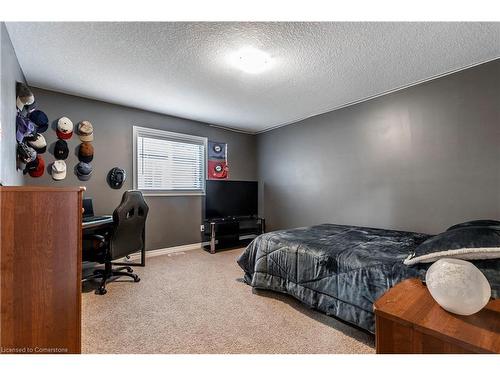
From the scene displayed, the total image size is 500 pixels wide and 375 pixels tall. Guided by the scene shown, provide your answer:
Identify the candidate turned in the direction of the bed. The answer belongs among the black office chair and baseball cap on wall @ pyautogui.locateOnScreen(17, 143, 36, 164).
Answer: the baseball cap on wall

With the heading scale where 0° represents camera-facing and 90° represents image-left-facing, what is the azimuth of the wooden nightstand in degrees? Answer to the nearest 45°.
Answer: approximately 135°

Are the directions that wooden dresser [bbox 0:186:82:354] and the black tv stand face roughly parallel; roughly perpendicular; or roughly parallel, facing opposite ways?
roughly perpendicular

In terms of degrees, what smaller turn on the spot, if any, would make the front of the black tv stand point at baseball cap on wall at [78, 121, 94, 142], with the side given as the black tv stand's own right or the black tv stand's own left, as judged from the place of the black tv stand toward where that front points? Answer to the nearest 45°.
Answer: approximately 90° to the black tv stand's own right

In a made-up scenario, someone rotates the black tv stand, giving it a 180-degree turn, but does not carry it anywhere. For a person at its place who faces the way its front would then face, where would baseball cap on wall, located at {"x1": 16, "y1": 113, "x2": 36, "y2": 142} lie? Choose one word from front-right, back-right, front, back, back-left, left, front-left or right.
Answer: left

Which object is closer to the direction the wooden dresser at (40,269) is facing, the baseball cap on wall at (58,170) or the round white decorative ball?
the round white decorative ball

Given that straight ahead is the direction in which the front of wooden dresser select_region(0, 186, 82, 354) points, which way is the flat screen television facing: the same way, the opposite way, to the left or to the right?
to the right

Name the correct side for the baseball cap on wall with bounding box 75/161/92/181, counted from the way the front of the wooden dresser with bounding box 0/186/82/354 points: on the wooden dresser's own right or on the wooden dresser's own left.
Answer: on the wooden dresser's own left
